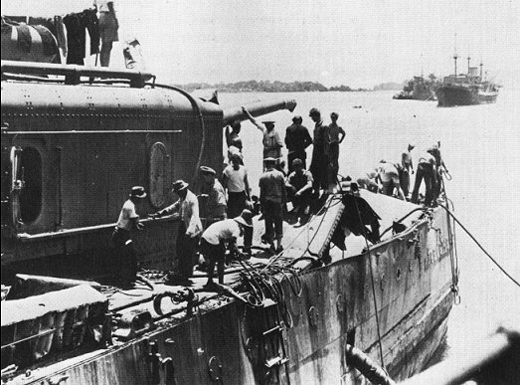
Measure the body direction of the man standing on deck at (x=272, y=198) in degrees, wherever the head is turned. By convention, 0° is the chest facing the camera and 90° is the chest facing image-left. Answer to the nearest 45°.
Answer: approximately 180°

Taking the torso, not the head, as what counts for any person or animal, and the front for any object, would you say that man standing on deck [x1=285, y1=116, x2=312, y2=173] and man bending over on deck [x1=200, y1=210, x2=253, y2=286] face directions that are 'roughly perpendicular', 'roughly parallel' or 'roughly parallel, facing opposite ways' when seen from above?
roughly perpendicular

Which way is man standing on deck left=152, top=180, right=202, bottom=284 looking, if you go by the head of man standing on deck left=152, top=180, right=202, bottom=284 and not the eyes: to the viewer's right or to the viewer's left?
to the viewer's left
